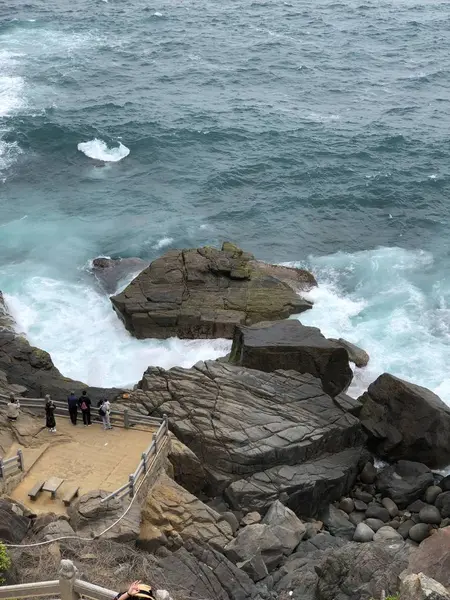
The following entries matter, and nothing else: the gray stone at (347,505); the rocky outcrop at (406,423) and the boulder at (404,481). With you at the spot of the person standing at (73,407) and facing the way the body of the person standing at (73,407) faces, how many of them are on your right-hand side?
3

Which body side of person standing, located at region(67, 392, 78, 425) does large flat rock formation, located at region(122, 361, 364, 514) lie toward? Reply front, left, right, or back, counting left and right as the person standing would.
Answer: right

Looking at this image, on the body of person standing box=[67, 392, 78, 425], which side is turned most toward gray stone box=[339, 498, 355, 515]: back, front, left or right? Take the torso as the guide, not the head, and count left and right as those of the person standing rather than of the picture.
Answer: right

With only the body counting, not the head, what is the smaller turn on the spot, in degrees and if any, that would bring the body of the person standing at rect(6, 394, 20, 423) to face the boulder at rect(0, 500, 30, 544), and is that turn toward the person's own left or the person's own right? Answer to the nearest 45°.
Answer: approximately 180°

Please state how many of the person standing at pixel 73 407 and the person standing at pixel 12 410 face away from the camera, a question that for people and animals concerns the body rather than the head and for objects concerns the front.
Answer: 2

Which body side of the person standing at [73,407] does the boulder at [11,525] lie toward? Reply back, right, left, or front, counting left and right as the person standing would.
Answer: back

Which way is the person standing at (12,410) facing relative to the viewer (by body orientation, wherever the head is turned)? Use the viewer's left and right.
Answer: facing away from the viewer

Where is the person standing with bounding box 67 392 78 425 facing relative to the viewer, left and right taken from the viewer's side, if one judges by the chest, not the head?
facing away from the viewer

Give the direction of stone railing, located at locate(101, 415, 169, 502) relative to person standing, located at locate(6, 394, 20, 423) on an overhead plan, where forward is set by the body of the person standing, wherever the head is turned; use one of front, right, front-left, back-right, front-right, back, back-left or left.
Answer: back-right

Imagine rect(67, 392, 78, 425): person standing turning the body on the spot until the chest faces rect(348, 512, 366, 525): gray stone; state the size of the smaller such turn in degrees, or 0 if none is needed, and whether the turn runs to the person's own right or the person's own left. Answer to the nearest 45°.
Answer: approximately 90° to the person's own right

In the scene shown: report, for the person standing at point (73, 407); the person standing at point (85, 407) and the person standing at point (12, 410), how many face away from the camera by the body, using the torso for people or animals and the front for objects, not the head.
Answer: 3

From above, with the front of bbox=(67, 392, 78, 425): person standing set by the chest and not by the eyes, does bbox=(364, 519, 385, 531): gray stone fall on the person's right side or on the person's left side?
on the person's right side

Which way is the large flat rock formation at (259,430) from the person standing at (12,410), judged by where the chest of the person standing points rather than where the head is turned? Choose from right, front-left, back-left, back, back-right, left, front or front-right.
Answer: right

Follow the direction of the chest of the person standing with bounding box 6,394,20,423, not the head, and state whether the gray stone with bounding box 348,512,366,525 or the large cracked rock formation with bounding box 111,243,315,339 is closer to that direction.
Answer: the large cracked rock formation

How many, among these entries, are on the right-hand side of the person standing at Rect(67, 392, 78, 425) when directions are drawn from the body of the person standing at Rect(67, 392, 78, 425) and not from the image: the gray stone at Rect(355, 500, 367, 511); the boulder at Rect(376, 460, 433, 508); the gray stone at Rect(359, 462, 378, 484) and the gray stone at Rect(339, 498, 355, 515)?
4

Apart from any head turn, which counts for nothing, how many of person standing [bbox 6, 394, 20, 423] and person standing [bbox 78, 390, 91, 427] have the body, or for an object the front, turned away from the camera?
2

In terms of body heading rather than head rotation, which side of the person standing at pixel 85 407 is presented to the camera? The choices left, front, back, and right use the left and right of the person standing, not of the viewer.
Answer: back
